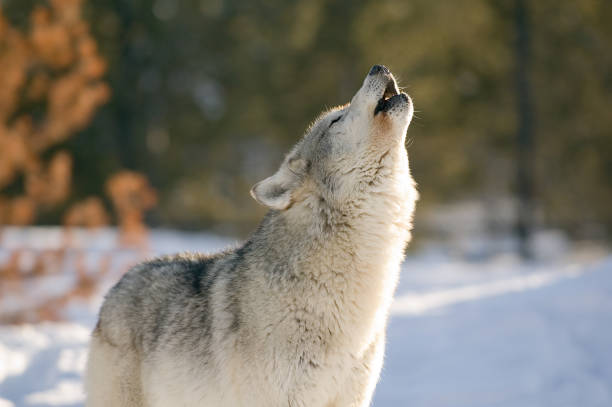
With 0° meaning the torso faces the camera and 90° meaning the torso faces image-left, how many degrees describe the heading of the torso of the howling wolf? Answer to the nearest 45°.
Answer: approximately 270°
